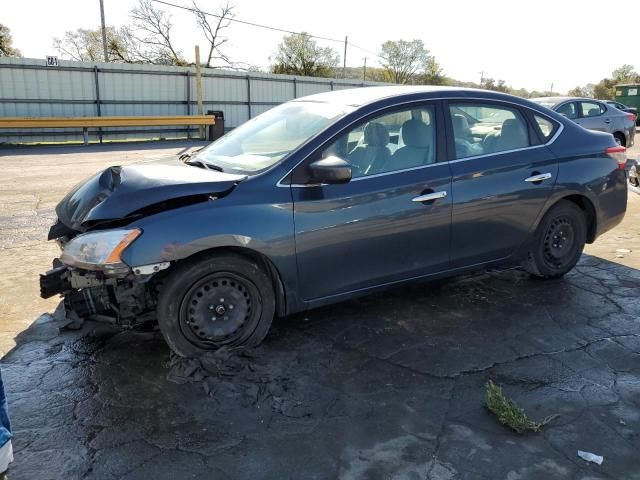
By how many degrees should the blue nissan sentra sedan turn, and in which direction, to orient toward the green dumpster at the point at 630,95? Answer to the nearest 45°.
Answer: approximately 180°

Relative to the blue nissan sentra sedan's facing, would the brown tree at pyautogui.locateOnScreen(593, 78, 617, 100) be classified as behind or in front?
behind

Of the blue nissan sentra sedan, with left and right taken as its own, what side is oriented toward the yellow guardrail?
right

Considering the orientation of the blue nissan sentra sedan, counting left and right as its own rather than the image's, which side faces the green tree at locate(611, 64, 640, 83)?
back

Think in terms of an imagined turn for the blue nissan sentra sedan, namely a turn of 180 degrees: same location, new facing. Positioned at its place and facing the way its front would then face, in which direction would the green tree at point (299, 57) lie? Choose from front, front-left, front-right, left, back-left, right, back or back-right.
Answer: front-left

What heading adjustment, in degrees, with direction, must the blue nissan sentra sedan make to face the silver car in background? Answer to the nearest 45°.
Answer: approximately 180°

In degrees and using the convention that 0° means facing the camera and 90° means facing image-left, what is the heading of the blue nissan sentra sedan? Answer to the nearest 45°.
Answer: approximately 45°
